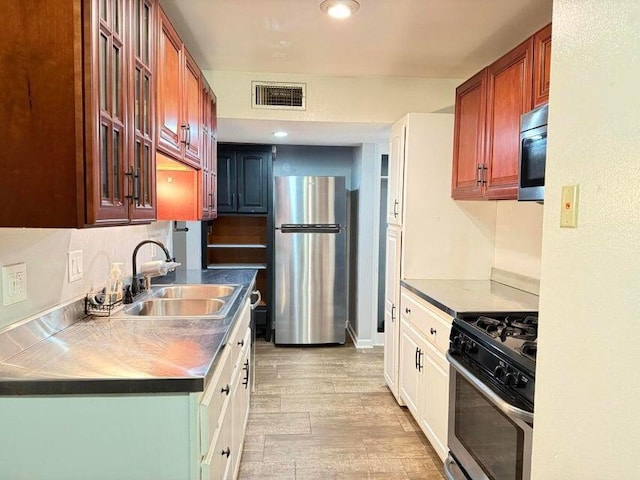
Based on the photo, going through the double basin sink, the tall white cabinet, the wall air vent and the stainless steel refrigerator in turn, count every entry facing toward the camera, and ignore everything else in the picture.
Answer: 2

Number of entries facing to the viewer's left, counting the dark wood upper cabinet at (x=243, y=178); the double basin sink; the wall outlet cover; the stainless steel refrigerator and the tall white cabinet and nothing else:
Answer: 1

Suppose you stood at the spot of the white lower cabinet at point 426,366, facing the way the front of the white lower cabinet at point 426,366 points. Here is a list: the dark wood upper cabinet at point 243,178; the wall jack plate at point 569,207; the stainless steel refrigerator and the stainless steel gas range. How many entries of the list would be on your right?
2

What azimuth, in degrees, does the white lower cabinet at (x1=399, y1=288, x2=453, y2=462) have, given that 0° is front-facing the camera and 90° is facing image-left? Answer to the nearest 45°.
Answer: approximately 45°

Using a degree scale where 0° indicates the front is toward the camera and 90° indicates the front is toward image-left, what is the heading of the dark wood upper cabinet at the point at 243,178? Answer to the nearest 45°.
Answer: approximately 0°

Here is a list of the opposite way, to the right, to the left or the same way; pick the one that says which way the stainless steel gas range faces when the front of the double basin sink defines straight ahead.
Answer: the opposite way

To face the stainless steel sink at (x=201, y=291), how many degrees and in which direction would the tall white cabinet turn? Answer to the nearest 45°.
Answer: approximately 45° to its left

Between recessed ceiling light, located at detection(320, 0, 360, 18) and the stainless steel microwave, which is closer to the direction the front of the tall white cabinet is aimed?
the recessed ceiling light

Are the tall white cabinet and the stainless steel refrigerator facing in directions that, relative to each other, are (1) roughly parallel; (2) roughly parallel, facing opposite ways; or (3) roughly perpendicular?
roughly perpendicular

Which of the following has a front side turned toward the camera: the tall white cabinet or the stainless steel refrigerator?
the stainless steel refrigerator

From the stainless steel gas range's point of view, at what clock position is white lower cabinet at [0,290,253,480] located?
The white lower cabinet is roughly at 12 o'clock from the stainless steel gas range.

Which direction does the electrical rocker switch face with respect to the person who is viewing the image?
facing the viewer and to the right of the viewer

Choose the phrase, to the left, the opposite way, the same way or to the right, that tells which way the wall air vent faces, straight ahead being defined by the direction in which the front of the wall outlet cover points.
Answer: to the right

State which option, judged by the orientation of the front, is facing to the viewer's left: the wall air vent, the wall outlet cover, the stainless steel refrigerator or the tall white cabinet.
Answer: the tall white cabinet

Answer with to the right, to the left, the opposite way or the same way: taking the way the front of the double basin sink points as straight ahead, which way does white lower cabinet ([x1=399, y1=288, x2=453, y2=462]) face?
the opposite way

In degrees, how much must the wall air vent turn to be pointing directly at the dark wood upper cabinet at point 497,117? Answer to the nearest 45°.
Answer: approximately 45° to its left

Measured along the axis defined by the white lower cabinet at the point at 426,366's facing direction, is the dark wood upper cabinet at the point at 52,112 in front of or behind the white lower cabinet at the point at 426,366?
in front

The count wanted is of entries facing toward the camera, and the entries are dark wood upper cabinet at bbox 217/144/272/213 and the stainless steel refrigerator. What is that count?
2

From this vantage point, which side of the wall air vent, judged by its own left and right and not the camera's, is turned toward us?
front
